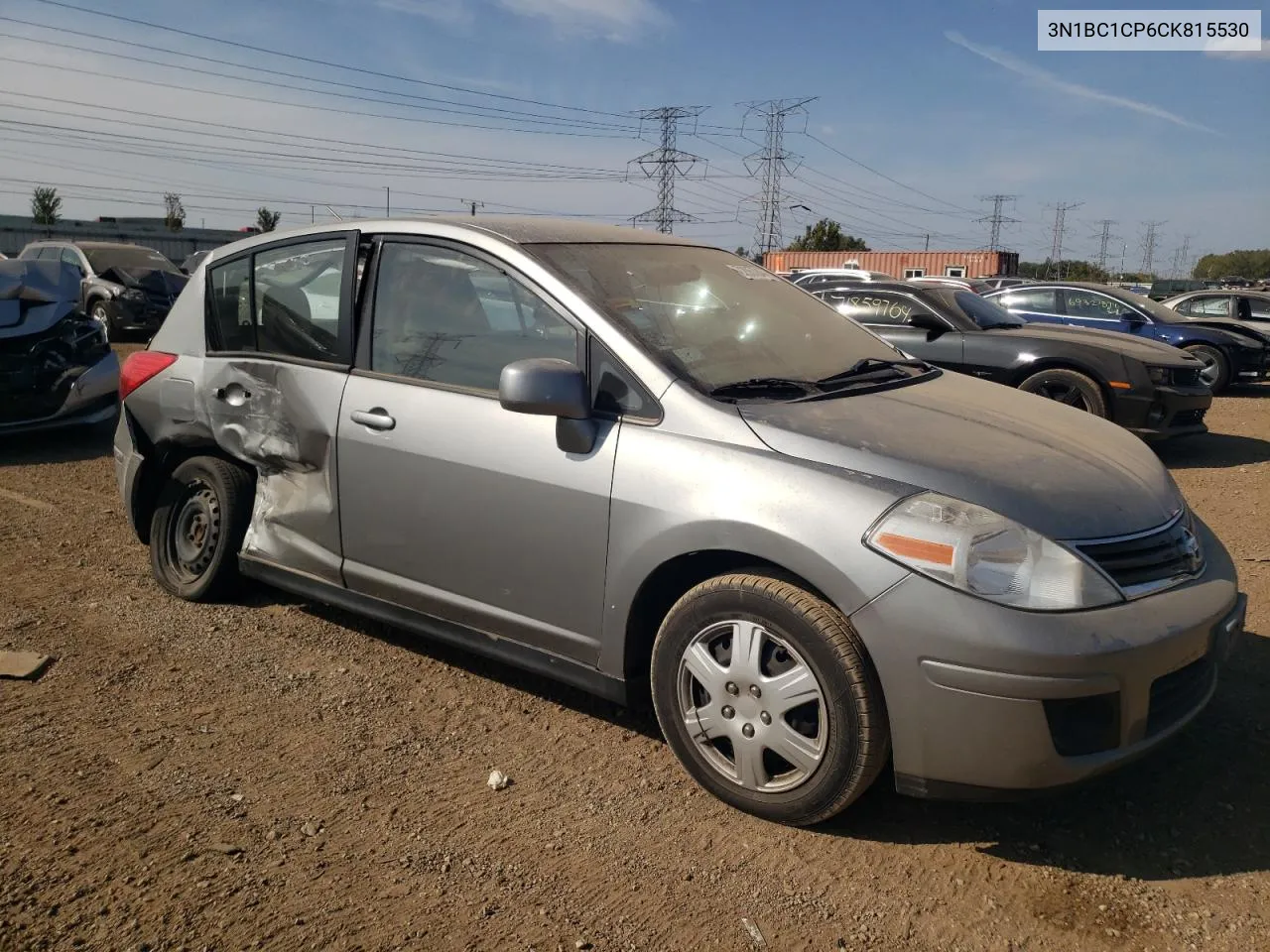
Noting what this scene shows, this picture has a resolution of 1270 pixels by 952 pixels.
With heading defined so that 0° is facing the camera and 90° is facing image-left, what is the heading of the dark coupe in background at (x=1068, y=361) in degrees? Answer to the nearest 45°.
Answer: approximately 315°

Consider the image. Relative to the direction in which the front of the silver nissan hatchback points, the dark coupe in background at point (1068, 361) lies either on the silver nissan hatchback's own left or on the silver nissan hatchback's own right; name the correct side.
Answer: on the silver nissan hatchback's own left

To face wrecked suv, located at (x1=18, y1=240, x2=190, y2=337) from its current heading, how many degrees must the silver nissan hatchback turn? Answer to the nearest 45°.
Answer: approximately 180°

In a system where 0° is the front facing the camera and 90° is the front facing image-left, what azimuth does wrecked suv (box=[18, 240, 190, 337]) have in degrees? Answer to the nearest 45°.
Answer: approximately 315°

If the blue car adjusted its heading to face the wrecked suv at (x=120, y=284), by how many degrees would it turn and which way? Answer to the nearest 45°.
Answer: approximately 135° to its right

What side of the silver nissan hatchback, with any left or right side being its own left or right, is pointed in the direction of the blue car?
left

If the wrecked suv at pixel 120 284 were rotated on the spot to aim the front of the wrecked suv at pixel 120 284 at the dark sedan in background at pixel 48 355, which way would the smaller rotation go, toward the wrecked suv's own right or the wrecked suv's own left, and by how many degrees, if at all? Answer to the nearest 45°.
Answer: approximately 45° to the wrecked suv's own right

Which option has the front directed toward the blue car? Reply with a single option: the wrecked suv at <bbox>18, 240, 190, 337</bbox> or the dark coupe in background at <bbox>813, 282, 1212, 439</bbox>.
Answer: the wrecked suv at <bbox>18, 240, 190, 337</bbox>

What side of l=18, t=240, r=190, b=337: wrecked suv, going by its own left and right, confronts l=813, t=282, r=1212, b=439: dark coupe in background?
front

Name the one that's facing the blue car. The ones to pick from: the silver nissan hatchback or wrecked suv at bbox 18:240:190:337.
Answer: the wrecked suv

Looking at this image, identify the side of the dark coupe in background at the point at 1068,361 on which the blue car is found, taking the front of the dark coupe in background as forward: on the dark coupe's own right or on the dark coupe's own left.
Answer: on the dark coupe's own left
